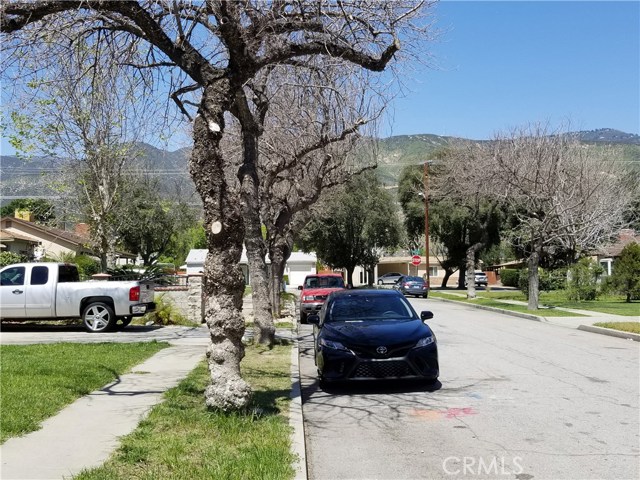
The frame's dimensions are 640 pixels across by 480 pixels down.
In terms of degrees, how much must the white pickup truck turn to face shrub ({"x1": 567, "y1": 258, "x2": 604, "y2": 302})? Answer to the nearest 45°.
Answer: approximately 180°

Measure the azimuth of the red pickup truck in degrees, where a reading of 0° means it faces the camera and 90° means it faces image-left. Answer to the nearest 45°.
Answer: approximately 0°

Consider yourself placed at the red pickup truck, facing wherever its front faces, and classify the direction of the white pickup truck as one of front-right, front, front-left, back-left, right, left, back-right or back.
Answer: front-right

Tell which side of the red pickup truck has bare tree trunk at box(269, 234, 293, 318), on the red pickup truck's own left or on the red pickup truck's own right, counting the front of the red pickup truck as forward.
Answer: on the red pickup truck's own right

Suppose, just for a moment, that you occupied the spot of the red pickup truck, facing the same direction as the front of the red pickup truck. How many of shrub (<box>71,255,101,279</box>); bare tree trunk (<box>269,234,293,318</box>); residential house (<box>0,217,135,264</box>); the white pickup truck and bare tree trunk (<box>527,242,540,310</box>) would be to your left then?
1

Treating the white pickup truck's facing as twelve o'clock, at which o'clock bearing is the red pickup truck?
The red pickup truck is roughly at 5 o'clock from the white pickup truck.

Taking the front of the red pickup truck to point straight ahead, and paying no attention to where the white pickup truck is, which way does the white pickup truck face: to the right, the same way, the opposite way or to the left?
to the right

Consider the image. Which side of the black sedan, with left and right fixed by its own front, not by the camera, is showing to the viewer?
front

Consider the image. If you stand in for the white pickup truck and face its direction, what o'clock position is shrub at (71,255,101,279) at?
The shrub is roughly at 3 o'clock from the white pickup truck.

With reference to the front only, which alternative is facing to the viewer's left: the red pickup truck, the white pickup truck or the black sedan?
the white pickup truck

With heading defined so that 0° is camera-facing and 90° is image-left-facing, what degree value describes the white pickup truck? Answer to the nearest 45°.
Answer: approximately 90°

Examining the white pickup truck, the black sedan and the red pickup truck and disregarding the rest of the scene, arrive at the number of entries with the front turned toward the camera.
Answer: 2

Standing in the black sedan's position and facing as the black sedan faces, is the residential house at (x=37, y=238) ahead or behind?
behind
